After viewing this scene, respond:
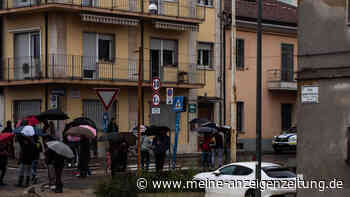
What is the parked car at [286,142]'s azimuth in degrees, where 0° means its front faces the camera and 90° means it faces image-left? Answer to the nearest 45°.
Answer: approximately 45°

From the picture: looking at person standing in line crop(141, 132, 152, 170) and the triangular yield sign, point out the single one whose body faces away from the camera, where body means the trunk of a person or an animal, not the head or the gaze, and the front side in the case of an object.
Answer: the person standing in line

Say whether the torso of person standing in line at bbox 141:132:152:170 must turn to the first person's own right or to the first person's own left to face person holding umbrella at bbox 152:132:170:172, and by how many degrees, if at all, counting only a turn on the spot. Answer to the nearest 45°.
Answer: approximately 135° to the first person's own right

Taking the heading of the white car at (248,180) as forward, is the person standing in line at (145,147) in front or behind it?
in front

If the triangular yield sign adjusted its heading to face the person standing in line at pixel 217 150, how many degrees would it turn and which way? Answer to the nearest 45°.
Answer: approximately 135° to its left

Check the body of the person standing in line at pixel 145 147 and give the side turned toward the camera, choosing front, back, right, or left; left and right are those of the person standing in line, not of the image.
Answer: back

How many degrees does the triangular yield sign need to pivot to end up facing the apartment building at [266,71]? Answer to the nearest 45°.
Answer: approximately 135° to its left

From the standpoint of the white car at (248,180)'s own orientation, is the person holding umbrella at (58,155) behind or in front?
in front
